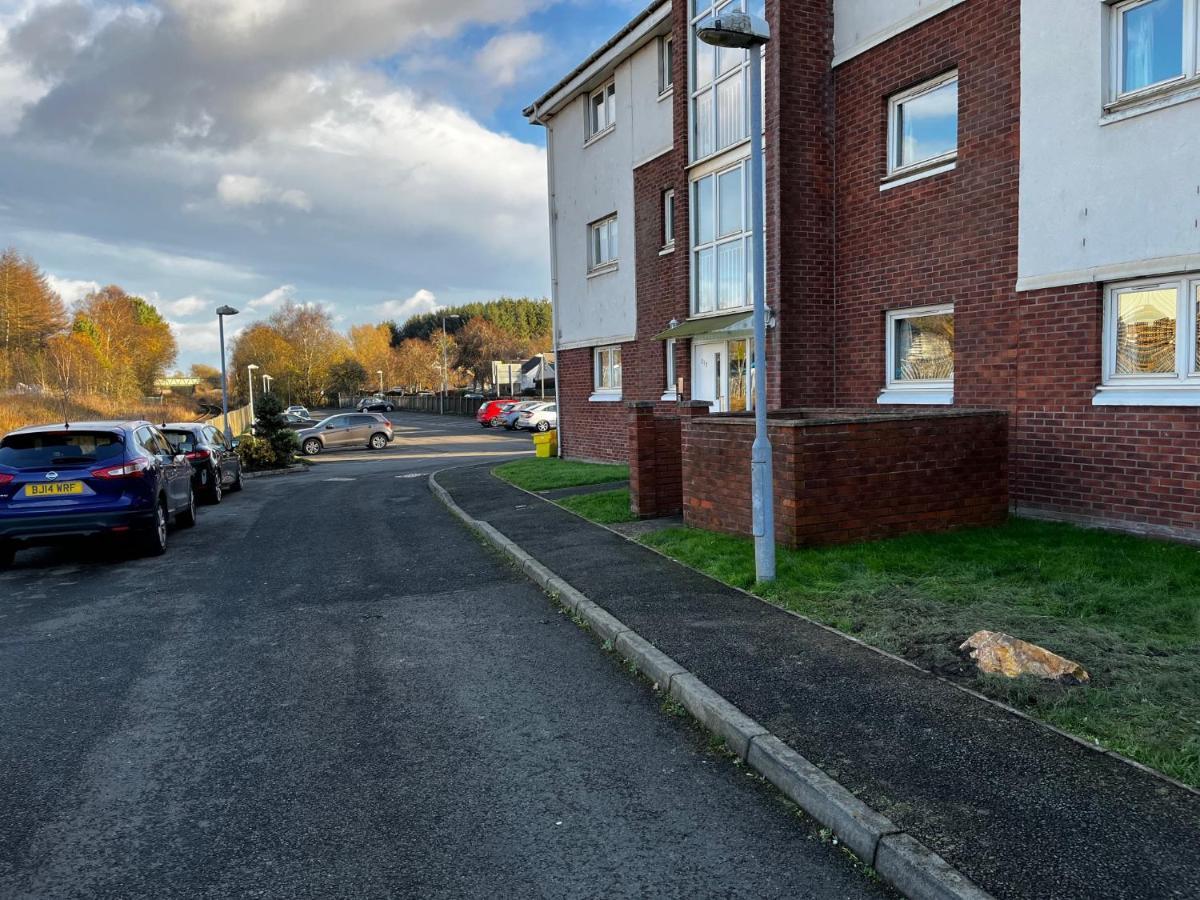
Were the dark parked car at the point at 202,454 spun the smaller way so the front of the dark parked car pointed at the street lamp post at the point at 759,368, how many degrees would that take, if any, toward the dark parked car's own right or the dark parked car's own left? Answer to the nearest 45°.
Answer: approximately 135° to the dark parked car's own right

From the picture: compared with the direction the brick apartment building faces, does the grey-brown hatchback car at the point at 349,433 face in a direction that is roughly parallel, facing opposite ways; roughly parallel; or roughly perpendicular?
roughly parallel

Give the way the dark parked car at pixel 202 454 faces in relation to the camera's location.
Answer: facing away from the viewer and to the right of the viewer

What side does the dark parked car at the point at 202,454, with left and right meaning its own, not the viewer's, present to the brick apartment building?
right

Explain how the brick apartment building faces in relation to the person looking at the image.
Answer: facing the viewer and to the left of the viewer

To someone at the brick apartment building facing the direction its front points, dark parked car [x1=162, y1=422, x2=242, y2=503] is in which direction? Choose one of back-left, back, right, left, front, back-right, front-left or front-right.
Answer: front-right

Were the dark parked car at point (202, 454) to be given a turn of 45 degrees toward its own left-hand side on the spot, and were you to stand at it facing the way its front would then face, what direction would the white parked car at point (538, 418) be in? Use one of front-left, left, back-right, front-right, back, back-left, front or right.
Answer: front-right

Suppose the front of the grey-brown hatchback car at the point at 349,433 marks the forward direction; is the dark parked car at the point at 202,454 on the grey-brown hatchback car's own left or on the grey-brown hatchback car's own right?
on the grey-brown hatchback car's own left

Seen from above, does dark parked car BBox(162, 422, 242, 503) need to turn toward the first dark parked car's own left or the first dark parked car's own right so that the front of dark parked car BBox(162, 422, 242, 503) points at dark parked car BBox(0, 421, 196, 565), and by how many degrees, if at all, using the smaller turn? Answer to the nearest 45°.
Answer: approximately 135° to the first dark parked car's own right

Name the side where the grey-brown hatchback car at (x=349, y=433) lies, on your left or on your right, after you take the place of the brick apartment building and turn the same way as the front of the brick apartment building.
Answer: on your right

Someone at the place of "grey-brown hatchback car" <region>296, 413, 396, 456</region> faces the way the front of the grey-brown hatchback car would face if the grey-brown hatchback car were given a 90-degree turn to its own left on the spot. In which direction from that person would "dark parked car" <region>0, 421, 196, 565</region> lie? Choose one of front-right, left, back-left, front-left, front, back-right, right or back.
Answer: front

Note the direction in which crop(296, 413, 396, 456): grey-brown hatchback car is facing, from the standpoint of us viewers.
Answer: facing to the left of the viewer
